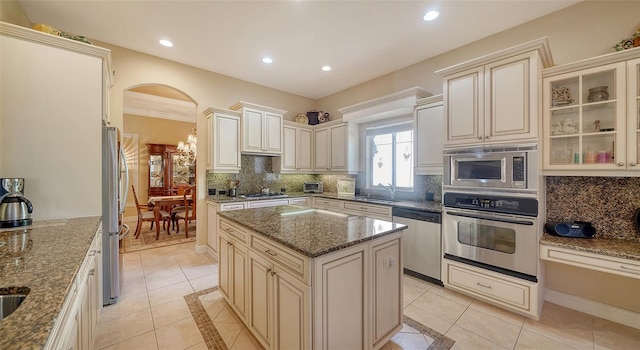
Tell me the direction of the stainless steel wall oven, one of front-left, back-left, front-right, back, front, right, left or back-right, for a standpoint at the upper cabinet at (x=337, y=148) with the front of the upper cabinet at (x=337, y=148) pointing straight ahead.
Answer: left

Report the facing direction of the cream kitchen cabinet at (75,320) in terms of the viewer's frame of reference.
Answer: facing to the right of the viewer

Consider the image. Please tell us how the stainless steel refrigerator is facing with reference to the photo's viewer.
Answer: facing to the right of the viewer

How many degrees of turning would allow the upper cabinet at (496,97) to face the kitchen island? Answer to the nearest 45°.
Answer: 0° — it already faces it

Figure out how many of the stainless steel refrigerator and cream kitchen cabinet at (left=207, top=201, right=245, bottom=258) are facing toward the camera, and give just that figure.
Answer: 1

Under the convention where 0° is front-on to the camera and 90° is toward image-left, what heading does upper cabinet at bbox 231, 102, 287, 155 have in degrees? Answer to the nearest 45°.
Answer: approximately 315°

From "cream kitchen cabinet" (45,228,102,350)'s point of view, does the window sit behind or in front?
in front
